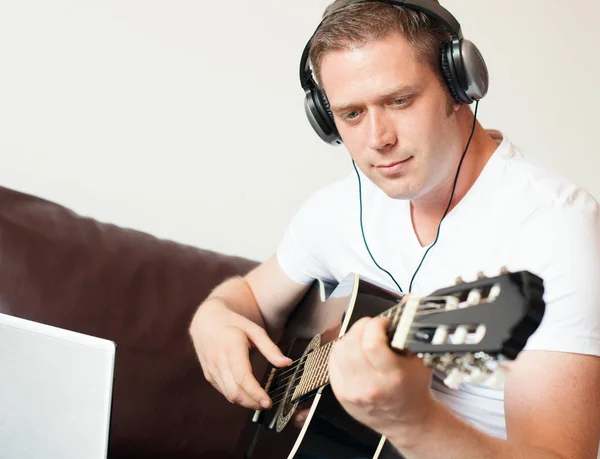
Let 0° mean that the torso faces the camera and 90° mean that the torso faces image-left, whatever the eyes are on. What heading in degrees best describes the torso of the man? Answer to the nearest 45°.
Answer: approximately 45°
